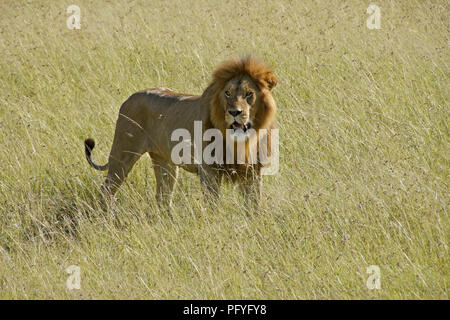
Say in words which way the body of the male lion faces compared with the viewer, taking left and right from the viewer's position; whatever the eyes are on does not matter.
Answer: facing the viewer and to the right of the viewer
